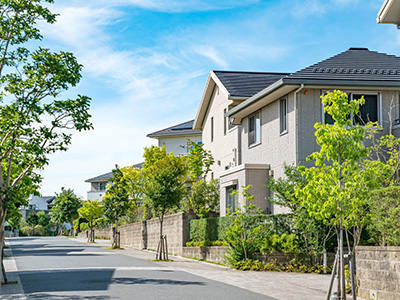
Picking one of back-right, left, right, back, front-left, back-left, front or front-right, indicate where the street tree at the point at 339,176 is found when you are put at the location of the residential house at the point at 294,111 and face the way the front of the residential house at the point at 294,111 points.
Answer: front-left

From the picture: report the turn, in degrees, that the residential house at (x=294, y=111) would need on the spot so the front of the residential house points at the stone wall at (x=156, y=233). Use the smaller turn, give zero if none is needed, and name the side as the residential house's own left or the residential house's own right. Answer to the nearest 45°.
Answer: approximately 90° to the residential house's own right

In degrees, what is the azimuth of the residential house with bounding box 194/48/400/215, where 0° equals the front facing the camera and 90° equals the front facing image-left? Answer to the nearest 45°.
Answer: approximately 45°

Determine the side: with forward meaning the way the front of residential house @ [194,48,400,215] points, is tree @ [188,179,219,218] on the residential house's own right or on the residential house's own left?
on the residential house's own right

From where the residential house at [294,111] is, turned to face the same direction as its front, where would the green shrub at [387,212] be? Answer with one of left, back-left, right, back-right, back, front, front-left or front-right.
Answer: front-left

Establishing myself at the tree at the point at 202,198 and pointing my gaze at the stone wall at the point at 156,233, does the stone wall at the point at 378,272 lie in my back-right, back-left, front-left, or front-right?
back-left

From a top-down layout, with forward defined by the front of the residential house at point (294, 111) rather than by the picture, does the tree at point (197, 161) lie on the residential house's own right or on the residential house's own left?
on the residential house's own right

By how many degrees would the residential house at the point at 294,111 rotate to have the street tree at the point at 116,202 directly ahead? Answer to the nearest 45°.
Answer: approximately 90° to its right

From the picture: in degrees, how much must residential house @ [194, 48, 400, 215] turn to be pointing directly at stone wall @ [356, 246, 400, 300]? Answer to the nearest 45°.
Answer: approximately 45° to its left
